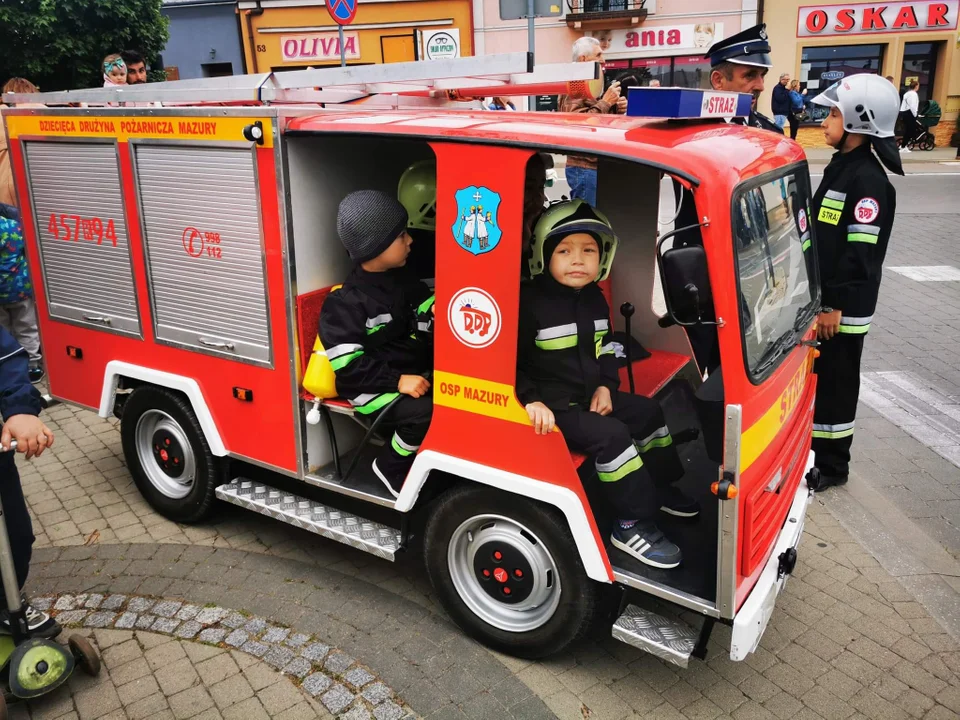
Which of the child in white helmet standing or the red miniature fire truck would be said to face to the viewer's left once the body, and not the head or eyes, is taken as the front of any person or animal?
the child in white helmet standing

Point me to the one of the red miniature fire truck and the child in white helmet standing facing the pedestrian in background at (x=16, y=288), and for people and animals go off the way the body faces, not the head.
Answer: the child in white helmet standing

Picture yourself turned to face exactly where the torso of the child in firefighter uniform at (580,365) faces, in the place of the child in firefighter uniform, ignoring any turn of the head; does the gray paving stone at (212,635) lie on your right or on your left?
on your right

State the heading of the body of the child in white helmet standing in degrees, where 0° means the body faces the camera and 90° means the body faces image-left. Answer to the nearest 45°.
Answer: approximately 90°

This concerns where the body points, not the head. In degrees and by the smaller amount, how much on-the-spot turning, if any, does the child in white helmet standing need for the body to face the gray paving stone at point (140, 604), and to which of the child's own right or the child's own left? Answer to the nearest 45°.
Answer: approximately 45° to the child's own left

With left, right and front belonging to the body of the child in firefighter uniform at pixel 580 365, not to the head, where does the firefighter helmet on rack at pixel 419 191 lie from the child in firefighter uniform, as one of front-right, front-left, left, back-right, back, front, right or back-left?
back

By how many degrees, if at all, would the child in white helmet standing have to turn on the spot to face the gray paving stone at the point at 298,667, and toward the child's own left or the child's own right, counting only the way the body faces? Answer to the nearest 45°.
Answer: approximately 45° to the child's own left

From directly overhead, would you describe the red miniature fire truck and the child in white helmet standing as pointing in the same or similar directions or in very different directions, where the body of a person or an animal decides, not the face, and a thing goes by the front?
very different directions

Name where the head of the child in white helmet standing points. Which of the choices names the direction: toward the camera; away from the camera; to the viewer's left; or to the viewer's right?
to the viewer's left

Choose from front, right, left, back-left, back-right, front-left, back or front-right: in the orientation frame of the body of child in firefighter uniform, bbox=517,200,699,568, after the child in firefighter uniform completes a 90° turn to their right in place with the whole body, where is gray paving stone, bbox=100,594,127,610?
front-right
